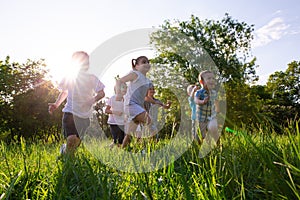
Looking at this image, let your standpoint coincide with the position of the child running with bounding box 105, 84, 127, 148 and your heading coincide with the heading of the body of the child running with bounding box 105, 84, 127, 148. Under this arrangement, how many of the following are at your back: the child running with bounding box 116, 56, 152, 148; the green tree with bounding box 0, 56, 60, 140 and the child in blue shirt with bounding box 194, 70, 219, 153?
1

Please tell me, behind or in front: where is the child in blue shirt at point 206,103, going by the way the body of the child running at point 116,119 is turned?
in front

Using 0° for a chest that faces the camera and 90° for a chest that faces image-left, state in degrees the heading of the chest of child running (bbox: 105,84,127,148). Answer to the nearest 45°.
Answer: approximately 315°

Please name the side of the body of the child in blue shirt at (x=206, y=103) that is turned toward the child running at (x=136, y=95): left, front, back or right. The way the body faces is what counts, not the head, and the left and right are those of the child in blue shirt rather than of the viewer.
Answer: right

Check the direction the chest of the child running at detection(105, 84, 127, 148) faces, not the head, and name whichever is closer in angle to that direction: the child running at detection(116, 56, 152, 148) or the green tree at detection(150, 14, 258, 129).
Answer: the child running

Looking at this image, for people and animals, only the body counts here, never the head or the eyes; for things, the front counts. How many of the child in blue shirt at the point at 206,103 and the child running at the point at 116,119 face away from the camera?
0

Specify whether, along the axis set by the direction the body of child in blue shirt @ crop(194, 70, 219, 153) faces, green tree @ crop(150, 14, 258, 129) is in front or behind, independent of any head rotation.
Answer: behind

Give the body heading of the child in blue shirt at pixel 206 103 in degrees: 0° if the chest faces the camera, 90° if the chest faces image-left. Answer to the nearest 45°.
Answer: approximately 315°

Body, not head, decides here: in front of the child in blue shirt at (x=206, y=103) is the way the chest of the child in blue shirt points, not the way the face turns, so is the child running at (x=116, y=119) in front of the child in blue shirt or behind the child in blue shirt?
behind
